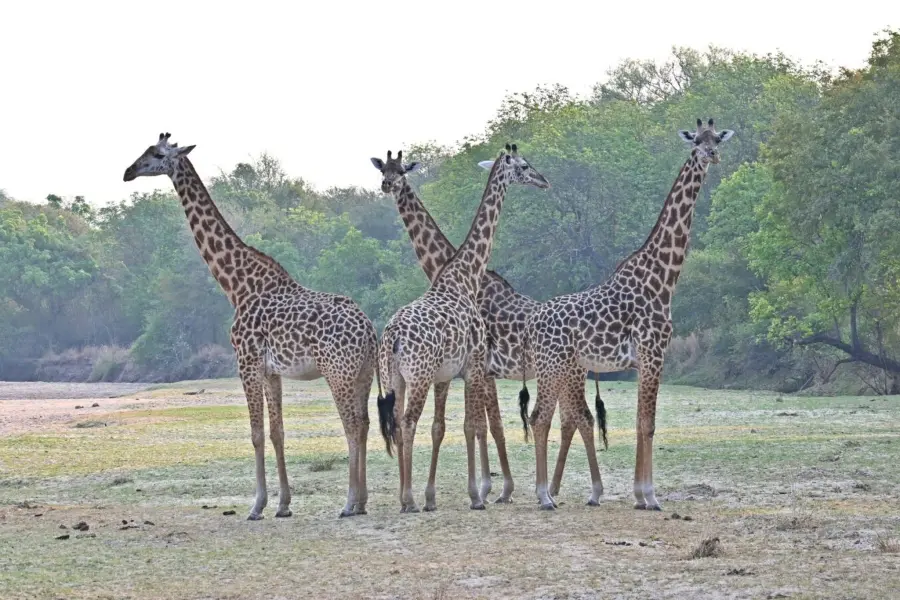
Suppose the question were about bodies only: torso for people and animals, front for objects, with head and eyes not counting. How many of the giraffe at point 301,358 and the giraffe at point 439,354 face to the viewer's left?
1

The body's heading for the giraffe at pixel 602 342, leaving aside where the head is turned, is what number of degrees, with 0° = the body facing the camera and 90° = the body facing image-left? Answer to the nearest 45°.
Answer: approximately 270°

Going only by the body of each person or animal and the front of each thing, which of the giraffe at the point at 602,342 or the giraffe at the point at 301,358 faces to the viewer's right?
the giraffe at the point at 602,342

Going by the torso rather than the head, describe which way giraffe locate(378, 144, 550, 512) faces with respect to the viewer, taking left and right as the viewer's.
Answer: facing away from the viewer and to the right of the viewer

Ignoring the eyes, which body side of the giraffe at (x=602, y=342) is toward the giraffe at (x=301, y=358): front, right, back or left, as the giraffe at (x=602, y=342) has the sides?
back

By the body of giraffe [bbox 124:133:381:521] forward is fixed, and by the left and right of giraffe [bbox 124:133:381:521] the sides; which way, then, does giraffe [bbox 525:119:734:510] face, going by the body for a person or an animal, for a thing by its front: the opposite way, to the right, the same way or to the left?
the opposite way

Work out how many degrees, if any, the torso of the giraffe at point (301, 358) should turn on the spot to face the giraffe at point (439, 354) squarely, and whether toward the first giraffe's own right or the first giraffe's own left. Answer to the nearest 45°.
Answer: approximately 180°

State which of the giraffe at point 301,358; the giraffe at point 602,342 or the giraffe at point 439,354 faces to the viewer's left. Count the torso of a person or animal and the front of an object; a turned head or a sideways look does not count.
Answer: the giraffe at point 301,358

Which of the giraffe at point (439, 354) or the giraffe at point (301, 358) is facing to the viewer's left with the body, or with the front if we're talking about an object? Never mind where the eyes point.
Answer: the giraffe at point (301, 358)

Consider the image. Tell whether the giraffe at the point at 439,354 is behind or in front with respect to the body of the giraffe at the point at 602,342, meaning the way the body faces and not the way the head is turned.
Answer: behind

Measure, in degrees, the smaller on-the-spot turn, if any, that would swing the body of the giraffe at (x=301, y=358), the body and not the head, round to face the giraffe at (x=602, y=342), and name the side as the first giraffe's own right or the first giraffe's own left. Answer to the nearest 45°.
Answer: approximately 180°

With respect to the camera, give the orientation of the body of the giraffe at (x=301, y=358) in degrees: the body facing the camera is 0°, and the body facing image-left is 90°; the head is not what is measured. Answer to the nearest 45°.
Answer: approximately 90°

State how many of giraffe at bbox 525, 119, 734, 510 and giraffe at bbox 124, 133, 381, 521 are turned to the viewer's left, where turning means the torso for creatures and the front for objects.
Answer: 1
